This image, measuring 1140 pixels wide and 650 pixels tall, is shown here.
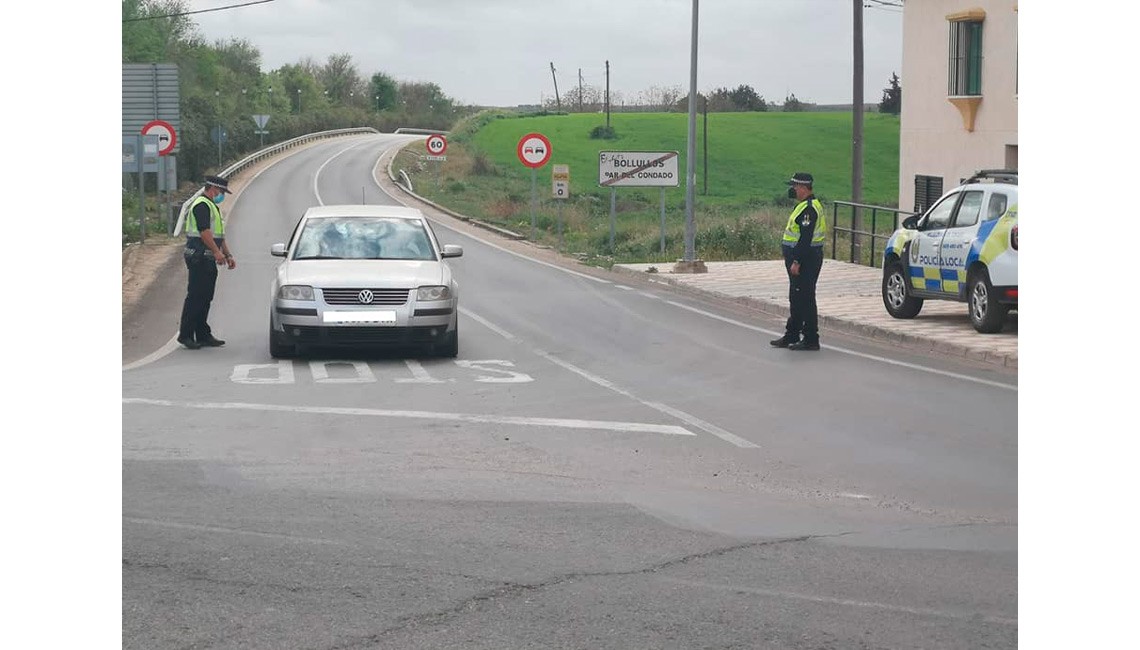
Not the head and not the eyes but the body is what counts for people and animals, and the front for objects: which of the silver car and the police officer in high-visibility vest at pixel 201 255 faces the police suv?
the police officer in high-visibility vest

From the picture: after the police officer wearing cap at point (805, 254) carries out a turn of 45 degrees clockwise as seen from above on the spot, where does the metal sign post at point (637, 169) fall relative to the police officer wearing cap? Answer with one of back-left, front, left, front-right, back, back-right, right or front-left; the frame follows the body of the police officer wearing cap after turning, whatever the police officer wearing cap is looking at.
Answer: front-right

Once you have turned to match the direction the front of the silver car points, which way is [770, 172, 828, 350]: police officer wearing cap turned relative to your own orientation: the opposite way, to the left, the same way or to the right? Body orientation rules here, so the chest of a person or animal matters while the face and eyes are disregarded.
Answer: to the right

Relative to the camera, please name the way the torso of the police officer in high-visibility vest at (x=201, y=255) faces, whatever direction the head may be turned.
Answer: to the viewer's right

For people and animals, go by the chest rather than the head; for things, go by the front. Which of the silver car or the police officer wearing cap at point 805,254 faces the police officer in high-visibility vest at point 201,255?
the police officer wearing cap

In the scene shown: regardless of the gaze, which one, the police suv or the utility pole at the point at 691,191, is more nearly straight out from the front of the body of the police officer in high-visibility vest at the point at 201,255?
the police suv

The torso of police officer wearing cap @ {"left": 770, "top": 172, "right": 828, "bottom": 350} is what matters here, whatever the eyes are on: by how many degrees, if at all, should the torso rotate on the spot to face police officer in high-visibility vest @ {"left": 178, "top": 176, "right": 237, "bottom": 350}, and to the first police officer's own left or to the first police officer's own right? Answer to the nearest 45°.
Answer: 0° — they already face them

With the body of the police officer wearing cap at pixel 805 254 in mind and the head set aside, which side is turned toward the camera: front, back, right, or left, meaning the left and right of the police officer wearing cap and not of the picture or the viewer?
left

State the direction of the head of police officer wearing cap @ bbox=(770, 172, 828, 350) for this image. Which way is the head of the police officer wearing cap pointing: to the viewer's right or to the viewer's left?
to the viewer's left

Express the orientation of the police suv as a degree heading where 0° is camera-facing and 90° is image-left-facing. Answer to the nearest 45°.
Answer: approximately 135°
